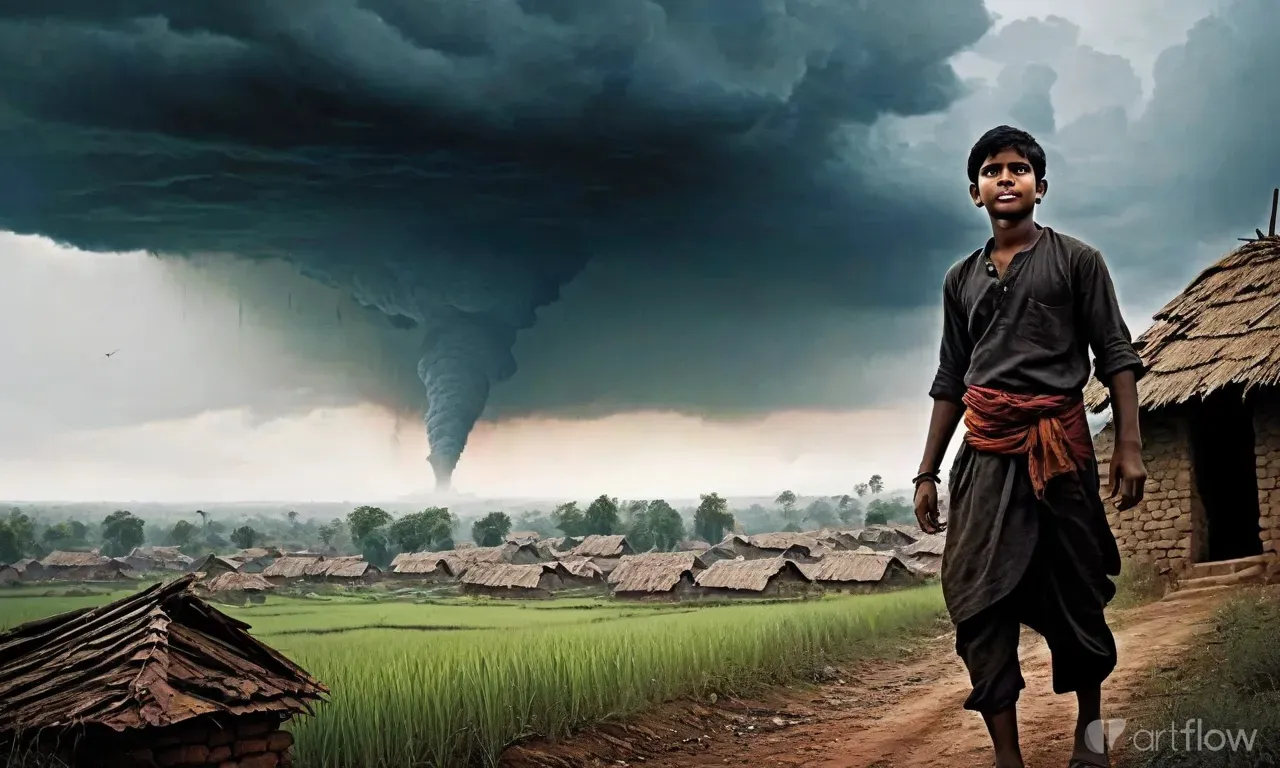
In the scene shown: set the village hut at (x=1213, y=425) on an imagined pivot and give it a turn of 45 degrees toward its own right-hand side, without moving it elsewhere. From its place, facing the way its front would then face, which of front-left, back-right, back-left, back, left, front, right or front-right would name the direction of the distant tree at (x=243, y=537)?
front-right

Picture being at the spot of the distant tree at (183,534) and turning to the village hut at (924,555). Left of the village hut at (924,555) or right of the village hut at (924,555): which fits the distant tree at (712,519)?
left

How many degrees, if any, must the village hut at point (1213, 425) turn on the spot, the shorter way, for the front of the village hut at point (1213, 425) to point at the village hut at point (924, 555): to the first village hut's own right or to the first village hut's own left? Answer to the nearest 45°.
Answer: approximately 135° to the first village hut's own right

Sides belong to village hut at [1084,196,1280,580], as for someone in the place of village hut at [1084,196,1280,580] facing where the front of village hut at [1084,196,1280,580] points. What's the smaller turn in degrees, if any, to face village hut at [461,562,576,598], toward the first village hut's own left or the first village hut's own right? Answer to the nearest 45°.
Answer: approximately 135° to the first village hut's own right

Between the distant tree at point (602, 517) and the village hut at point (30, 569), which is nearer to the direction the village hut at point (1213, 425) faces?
the village hut

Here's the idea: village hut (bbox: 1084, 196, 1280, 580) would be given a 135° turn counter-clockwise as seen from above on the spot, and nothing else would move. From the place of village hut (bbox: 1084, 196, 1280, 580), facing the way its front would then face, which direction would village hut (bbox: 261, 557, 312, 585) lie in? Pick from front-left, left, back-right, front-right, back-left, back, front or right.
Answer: back-left

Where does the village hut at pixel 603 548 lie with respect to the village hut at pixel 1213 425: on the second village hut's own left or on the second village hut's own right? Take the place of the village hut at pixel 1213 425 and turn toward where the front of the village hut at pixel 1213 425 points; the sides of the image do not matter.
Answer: on the second village hut's own right

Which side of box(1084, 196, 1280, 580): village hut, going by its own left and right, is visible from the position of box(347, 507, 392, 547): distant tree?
right

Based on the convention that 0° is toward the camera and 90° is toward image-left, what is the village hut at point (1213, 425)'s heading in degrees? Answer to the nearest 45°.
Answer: approximately 0°

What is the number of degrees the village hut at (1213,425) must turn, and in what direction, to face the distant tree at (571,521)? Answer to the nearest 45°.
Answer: approximately 135° to its right

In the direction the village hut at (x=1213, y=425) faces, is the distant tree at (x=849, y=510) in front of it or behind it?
behind

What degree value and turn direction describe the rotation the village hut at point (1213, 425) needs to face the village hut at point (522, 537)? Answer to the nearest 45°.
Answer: approximately 135° to its right
